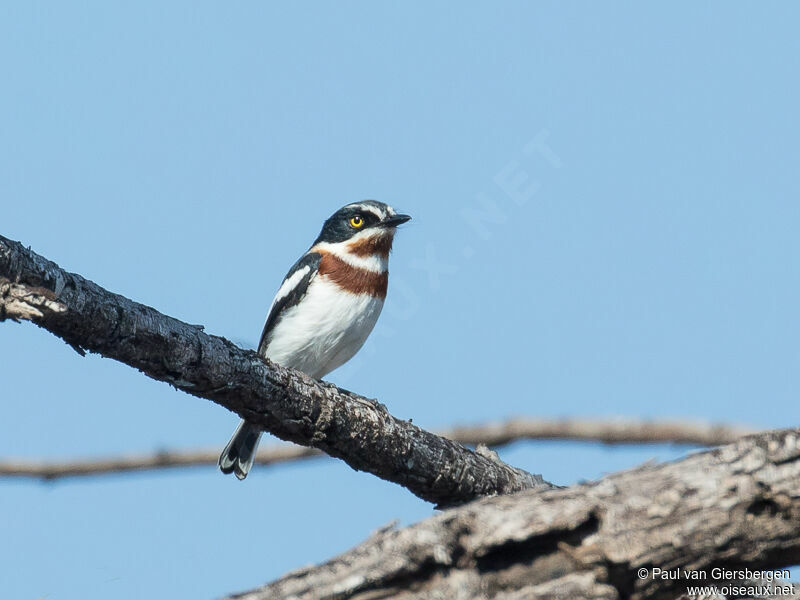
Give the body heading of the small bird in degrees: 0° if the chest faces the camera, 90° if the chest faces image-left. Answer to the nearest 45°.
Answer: approximately 315°

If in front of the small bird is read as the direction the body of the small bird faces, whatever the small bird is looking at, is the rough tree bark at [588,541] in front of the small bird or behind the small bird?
in front
